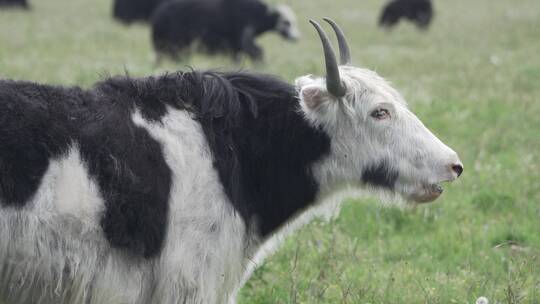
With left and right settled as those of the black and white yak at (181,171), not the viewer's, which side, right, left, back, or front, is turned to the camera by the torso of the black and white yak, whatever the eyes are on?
right

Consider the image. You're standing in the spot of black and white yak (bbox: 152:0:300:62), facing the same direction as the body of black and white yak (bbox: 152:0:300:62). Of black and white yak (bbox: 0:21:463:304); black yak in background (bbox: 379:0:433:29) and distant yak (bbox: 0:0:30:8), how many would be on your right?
1

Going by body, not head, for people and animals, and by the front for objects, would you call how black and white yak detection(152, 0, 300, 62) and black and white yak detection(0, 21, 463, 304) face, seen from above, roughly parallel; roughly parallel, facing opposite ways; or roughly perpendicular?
roughly parallel

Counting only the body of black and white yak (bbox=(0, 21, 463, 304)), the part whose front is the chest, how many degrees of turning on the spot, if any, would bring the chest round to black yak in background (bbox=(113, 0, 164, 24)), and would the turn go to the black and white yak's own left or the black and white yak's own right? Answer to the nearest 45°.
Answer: approximately 90° to the black and white yak's own left

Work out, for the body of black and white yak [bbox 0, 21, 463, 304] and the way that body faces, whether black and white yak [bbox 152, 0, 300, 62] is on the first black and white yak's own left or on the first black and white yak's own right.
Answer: on the first black and white yak's own left

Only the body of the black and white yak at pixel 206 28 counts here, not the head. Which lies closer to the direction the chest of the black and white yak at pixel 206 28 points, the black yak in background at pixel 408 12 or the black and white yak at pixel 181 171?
the black yak in background

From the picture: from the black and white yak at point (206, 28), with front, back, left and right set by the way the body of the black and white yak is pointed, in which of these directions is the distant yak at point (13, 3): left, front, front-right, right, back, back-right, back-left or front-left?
back-left

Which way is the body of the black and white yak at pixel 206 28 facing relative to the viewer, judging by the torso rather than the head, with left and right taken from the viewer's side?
facing to the right of the viewer

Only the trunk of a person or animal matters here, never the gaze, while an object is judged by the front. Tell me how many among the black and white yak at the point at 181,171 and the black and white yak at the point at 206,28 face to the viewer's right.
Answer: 2

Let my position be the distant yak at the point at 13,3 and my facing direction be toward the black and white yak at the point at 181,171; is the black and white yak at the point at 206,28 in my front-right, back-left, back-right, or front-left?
front-left

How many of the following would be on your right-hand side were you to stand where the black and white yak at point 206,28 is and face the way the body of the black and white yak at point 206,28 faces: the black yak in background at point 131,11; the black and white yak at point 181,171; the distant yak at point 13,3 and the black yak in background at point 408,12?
1

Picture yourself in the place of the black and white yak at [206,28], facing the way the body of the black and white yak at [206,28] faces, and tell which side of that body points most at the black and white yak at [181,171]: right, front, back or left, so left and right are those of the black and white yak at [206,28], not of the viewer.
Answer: right
